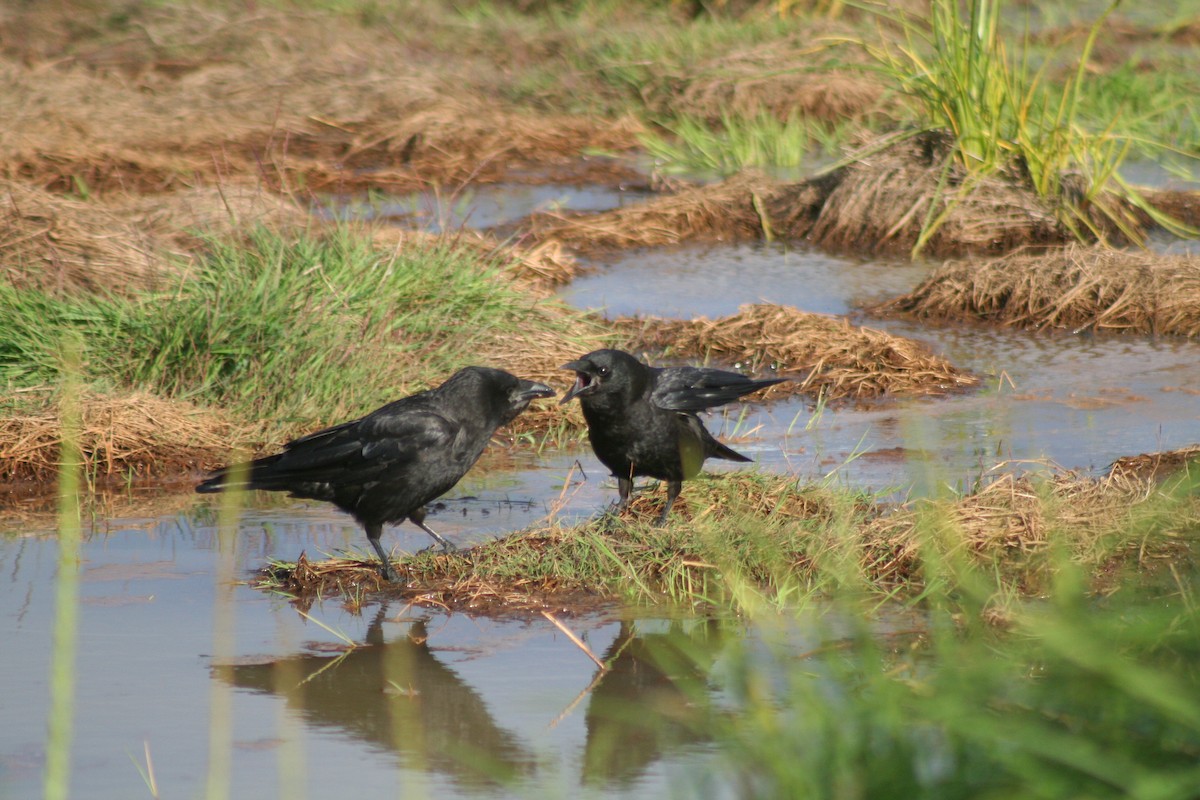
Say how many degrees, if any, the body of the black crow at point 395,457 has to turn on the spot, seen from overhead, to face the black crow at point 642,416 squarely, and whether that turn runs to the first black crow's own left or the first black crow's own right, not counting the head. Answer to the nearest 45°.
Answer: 0° — it already faces it

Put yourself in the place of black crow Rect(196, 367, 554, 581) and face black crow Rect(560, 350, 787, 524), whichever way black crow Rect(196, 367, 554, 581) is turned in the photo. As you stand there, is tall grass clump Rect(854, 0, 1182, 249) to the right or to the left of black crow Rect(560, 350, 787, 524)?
left

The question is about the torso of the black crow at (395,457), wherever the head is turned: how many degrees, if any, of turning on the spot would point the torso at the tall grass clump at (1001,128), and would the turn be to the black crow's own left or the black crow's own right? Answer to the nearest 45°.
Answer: approximately 45° to the black crow's own left

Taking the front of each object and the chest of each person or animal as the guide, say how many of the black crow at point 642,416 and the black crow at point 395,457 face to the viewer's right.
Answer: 1

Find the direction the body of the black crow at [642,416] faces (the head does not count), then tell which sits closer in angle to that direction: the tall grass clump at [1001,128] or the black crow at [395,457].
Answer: the black crow

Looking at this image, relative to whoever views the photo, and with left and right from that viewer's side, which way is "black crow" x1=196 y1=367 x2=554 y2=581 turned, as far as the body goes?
facing to the right of the viewer

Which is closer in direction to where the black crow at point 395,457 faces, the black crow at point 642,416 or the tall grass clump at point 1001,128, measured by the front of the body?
the black crow
